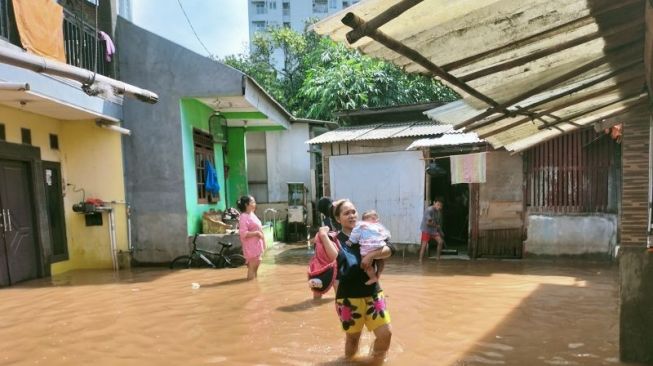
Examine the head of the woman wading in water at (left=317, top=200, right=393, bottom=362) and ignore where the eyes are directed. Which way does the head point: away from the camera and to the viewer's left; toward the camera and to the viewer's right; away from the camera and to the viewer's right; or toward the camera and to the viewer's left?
toward the camera and to the viewer's right

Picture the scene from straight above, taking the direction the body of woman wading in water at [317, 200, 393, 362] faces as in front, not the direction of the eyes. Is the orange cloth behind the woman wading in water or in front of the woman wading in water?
behind

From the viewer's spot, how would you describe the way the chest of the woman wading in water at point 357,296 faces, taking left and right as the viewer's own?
facing the viewer and to the right of the viewer

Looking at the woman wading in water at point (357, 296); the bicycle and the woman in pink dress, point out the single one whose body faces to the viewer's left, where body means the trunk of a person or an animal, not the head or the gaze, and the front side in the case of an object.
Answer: the bicycle

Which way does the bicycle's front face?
to the viewer's left

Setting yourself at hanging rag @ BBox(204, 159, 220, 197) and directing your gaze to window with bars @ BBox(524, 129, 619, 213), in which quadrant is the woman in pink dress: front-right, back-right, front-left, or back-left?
front-right

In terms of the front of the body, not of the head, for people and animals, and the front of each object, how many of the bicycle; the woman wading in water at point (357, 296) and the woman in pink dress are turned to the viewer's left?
1

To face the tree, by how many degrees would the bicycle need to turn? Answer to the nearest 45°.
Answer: approximately 135° to its right
